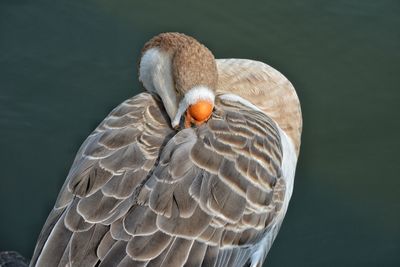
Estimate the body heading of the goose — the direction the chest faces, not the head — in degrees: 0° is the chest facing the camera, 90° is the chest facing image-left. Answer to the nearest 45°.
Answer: approximately 225°
